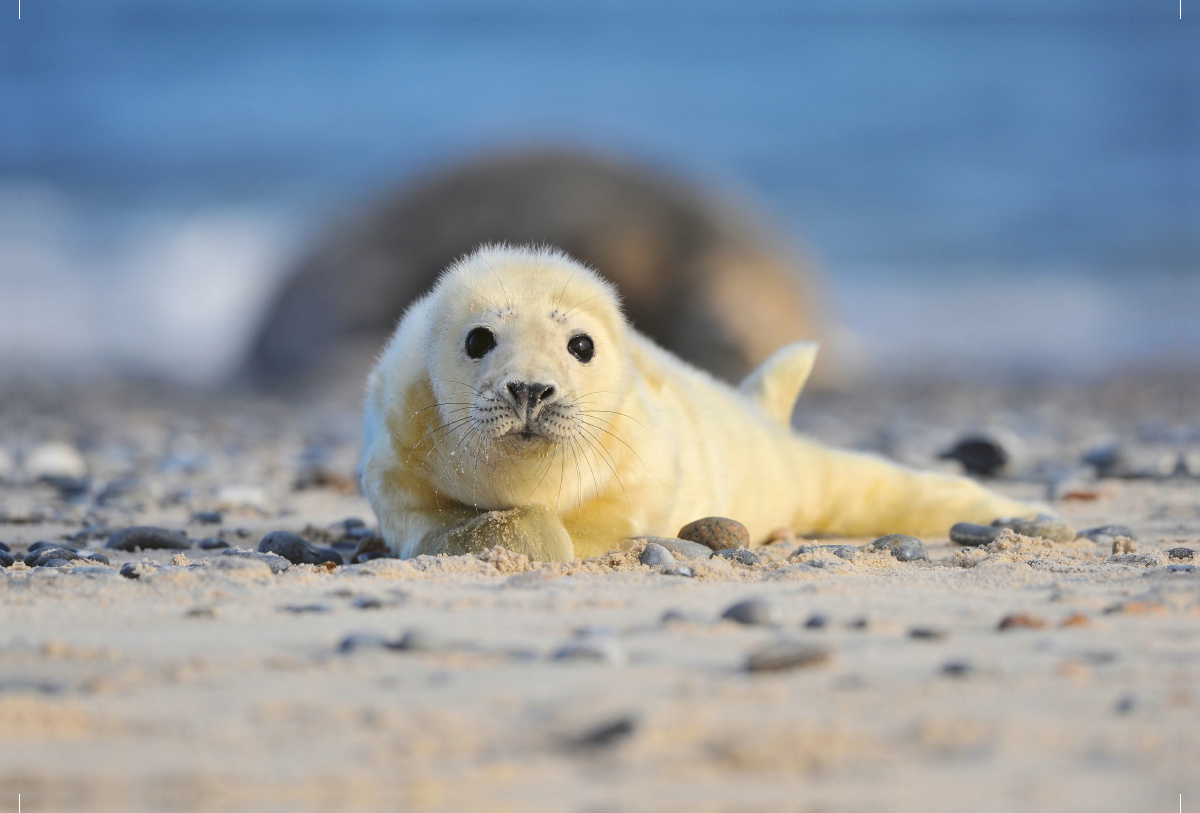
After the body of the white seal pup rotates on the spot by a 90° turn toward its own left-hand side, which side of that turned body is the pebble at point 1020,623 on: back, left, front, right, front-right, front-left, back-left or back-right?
front

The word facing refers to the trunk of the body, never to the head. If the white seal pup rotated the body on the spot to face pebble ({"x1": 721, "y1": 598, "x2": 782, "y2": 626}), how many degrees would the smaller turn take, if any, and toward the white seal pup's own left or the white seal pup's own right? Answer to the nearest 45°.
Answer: approximately 90° to the white seal pup's own left

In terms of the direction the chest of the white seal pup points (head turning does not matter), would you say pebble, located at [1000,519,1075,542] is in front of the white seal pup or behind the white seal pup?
behind

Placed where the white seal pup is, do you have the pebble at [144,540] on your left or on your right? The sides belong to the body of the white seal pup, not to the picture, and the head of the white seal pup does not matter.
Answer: on your right

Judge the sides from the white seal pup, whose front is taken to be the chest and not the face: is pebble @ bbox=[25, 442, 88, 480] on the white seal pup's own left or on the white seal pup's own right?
on the white seal pup's own right

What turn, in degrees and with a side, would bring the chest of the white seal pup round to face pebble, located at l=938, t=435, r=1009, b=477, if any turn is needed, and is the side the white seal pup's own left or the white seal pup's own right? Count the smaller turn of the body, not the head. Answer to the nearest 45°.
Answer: approximately 180°

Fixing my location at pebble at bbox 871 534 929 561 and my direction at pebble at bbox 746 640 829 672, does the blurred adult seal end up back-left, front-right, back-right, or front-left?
back-right

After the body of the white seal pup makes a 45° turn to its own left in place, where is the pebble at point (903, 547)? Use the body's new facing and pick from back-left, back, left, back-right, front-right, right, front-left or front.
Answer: left
